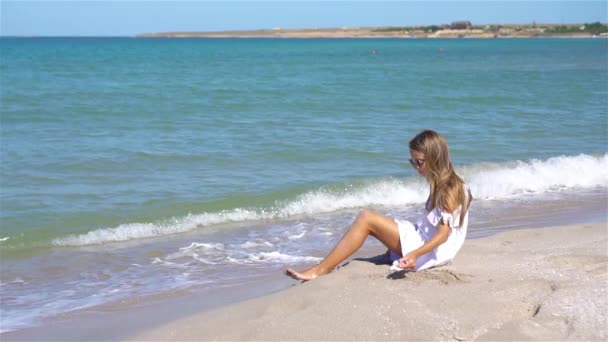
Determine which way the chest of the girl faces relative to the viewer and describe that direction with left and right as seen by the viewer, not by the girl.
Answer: facing to the left of the viewer
